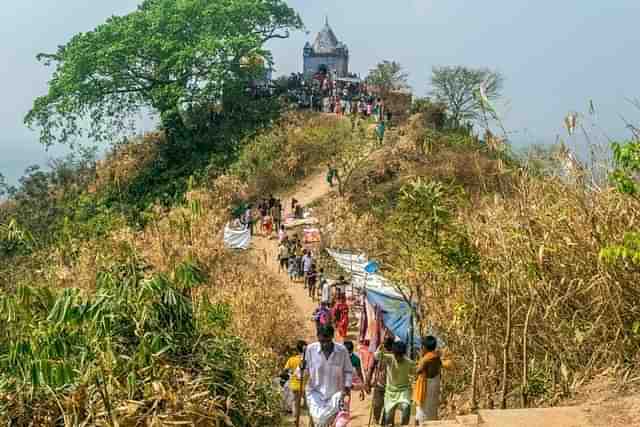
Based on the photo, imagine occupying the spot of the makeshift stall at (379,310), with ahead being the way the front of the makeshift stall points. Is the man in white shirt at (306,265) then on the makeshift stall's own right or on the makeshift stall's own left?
on the makeshift stall's own right

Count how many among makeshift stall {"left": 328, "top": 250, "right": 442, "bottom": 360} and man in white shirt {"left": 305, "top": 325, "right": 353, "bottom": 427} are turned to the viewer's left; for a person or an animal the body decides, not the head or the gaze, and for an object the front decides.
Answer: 1

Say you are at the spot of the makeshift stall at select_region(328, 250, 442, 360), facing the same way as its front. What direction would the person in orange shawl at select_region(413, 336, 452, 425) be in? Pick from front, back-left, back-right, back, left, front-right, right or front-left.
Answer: left

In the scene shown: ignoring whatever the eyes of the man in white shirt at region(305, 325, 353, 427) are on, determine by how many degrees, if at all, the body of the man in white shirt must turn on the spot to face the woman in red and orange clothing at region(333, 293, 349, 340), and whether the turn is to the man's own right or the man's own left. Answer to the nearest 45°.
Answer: approximately 180°

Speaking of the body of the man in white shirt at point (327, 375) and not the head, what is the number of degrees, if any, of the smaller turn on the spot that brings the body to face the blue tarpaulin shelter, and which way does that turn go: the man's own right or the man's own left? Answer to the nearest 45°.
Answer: approximately 180°

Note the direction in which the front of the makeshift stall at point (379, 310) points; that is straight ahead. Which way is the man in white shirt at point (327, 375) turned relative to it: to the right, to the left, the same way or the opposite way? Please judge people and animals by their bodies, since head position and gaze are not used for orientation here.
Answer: to the left

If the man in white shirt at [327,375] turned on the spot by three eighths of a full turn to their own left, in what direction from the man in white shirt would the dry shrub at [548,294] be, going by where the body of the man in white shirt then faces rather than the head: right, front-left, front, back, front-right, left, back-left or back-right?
front

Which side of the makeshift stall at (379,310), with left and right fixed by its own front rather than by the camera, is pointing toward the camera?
left

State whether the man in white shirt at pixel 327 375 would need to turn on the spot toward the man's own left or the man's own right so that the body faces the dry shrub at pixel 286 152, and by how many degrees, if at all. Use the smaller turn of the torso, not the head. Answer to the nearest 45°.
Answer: approximately 180°

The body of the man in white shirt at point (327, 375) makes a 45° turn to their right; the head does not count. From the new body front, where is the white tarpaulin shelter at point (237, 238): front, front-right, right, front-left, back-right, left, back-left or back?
back-right

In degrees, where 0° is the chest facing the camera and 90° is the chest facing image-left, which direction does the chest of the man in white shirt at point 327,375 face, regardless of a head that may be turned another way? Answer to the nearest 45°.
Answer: approximately 0°
